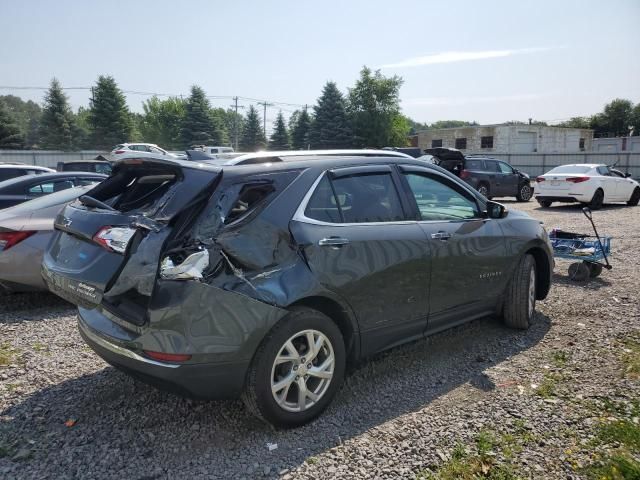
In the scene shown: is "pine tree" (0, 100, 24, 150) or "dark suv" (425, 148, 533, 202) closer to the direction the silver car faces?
the dark suv

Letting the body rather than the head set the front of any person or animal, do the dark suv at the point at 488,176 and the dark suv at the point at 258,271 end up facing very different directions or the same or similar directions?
same or similar directions

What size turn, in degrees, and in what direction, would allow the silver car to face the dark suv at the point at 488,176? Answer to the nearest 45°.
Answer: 0° — it already faces it

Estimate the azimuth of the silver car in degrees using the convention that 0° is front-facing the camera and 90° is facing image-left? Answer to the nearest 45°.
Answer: approximately 225°

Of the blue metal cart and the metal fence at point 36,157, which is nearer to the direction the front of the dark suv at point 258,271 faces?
the blue metal cart

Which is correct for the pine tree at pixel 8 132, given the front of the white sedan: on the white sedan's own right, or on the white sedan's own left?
on the white sedan's own left

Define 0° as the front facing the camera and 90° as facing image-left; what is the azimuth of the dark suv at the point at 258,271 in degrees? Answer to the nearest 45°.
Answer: approximately 225°

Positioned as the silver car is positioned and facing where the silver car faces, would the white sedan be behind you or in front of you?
in front

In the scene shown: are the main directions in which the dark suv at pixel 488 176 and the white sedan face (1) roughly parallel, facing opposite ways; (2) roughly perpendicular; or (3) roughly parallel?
roughly parallel

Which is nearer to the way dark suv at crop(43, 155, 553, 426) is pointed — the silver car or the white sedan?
the white sedan

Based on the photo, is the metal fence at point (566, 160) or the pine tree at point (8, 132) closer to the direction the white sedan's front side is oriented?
the metal fence

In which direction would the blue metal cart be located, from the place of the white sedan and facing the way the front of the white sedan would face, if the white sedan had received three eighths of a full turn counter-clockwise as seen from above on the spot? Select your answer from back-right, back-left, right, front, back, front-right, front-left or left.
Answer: left

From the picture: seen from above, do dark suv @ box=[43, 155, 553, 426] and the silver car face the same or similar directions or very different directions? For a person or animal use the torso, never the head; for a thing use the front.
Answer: same or similar directions

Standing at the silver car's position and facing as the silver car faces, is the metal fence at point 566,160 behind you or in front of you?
in front

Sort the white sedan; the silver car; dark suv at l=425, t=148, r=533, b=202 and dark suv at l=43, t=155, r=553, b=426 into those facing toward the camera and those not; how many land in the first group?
0

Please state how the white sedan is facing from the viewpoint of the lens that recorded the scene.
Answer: facing away from the viewer and to the right of the viewer
